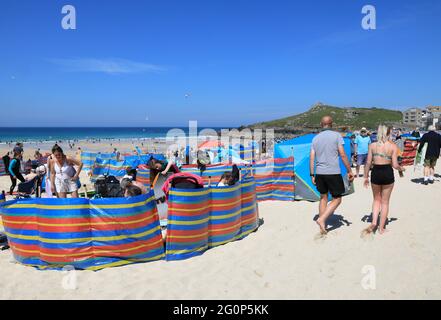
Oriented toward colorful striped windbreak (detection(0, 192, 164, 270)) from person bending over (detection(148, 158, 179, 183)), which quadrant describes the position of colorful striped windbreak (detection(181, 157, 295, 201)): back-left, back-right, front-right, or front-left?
back-left

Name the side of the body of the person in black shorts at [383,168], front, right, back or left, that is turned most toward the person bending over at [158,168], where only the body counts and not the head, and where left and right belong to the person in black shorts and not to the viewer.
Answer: left

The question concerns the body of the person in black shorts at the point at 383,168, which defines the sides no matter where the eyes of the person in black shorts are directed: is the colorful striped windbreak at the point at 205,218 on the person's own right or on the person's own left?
on the person's own left

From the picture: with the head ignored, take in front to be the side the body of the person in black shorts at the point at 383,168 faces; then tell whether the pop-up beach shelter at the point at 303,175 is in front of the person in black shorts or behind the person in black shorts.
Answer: in front

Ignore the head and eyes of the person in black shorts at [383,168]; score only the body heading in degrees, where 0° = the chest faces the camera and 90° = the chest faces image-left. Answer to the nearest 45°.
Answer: approximately 180°

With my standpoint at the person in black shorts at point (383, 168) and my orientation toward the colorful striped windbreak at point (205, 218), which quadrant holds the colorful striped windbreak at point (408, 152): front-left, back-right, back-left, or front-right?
back-right

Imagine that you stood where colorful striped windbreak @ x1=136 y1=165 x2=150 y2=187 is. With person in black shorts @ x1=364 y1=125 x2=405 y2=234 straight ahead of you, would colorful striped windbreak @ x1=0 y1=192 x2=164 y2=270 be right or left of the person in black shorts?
right

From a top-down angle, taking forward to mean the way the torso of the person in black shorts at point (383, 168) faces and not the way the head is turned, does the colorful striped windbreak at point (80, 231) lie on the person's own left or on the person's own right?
on the person's own left

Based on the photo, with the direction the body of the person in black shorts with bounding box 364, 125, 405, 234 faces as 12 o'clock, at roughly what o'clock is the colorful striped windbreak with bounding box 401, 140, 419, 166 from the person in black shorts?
The colorful striped windbreak is roughly at 12 o'clock from the person in black shorts.
